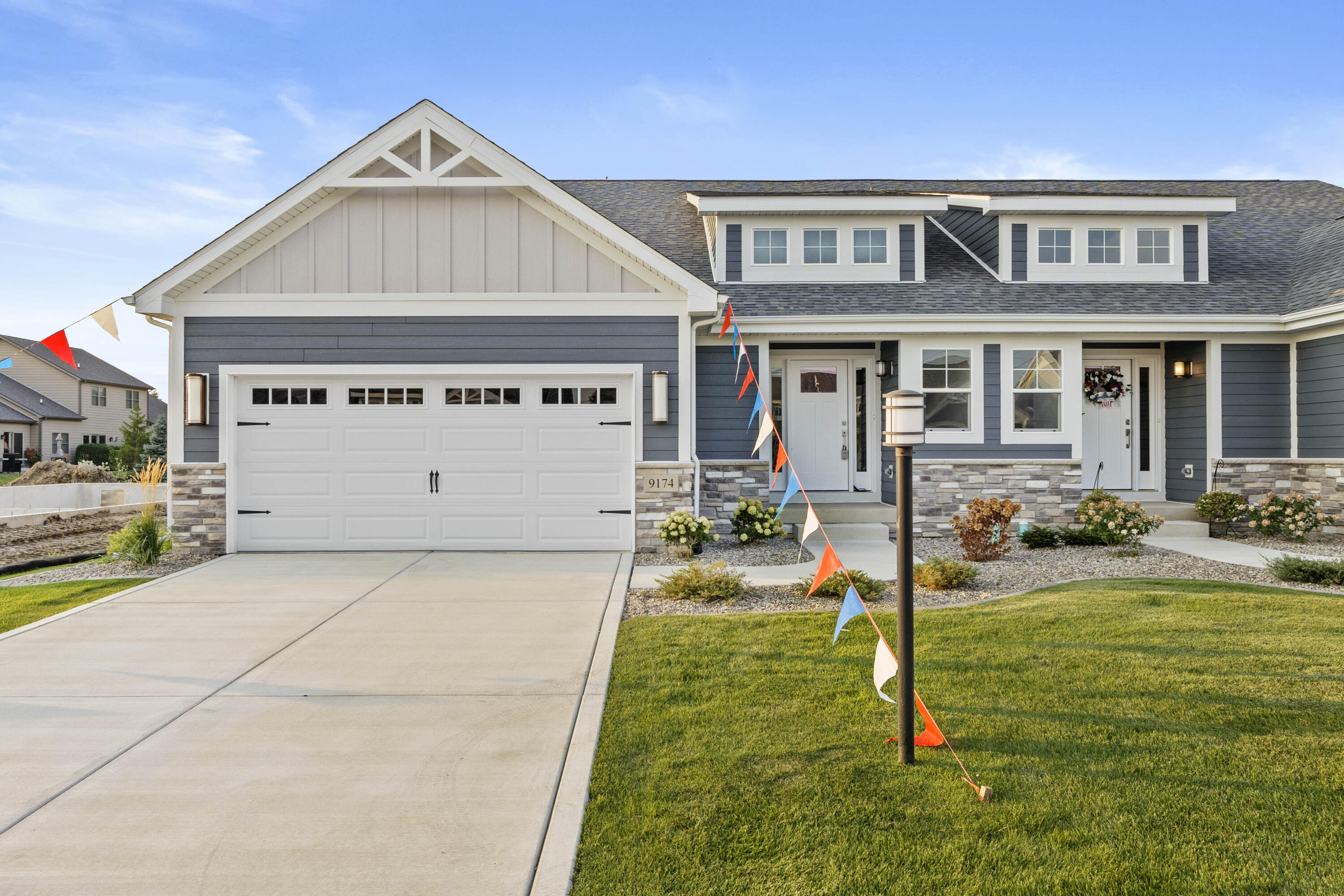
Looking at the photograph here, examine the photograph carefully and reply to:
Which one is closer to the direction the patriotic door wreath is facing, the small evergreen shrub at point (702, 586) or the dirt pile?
the small evergreen shrub

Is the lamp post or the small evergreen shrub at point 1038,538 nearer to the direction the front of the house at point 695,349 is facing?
the lamp post

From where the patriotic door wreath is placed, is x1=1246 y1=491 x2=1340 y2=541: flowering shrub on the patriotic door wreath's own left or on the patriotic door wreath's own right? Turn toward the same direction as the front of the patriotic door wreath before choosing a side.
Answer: on the patriotic door wreath's own left

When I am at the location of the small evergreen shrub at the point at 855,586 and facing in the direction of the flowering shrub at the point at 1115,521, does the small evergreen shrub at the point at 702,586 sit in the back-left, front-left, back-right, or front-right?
back-left

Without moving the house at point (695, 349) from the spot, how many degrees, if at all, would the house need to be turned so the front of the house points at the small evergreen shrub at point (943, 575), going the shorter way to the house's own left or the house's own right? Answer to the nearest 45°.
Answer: approximately 45° to the house's own left

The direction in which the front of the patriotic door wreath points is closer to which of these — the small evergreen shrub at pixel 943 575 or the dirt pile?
the small evergreen shrub

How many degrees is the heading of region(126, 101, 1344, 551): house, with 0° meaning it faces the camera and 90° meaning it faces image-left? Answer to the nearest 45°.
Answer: approximately 0°

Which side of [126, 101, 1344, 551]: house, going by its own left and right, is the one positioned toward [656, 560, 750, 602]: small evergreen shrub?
front

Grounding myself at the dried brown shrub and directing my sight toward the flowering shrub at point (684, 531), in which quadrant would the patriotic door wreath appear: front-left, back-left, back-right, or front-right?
back-right

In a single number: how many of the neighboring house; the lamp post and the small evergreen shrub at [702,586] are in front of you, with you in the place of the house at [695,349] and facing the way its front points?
2

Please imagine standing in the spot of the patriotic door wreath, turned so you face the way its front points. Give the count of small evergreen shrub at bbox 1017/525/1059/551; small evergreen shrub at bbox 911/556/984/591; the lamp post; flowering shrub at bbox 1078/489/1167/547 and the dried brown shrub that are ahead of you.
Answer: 5

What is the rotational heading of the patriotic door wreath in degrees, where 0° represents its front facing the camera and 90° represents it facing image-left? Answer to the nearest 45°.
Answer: approximately 0°

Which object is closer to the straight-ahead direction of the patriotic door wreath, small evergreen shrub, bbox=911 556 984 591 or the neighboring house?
the small evergreen shrub
